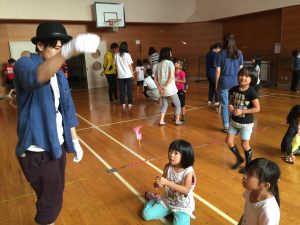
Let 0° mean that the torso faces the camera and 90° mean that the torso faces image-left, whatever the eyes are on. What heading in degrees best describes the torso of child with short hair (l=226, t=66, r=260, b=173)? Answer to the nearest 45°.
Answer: approximately 45°

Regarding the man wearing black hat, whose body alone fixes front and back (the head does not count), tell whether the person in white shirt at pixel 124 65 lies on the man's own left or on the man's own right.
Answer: on the man's own left

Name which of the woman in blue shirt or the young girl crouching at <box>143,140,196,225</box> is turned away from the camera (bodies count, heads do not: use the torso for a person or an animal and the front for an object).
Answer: the woman in blue shirt

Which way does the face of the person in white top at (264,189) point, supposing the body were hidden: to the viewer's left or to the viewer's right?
to the viewer's left

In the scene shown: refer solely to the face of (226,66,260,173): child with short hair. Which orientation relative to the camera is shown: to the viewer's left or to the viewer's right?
to the viewer's left

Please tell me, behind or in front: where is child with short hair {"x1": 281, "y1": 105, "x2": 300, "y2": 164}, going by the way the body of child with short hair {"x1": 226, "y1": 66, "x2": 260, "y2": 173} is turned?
behind

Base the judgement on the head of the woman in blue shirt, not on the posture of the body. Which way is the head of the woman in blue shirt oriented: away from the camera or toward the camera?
away from the camera

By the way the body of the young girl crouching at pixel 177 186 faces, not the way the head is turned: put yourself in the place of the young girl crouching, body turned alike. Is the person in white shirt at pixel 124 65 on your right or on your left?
on your right

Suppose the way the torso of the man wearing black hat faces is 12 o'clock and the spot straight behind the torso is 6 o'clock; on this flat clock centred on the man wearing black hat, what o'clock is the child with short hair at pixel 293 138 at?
The child with short hair is roughly at 10 o'clock from the man wearing black hat.

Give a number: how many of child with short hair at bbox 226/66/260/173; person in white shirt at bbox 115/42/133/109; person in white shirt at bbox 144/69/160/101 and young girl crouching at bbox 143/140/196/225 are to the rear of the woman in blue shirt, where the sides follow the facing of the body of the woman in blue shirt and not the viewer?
2
